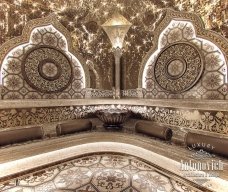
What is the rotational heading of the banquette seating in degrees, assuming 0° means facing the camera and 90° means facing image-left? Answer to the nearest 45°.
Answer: approximately 0°
